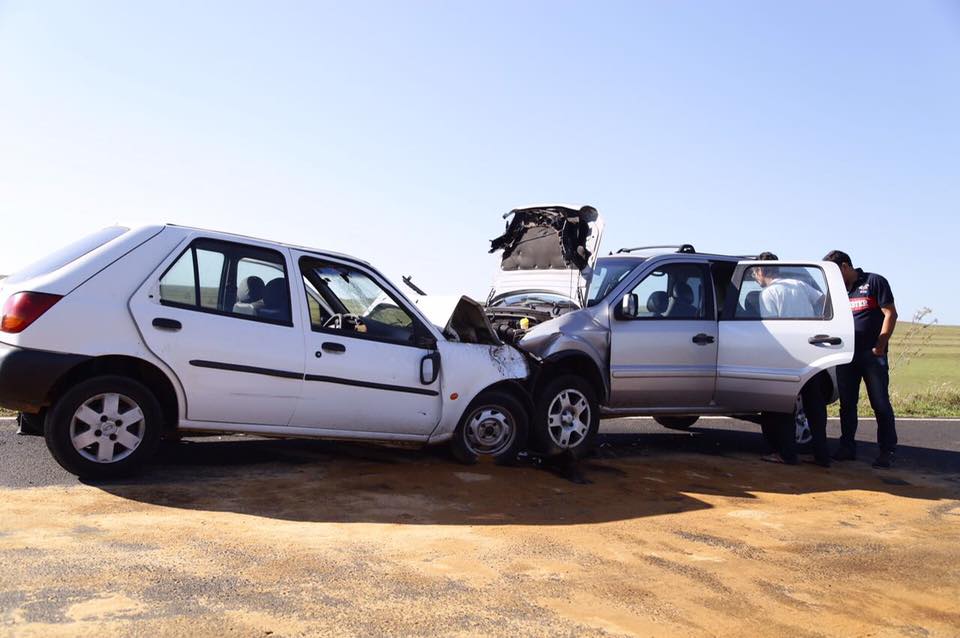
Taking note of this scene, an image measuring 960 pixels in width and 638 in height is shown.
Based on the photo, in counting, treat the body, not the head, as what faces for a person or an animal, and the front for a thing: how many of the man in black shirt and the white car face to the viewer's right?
1

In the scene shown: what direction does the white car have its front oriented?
to the viewer's right

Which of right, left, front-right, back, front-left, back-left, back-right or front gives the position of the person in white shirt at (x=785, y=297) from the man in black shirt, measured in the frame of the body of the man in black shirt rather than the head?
front

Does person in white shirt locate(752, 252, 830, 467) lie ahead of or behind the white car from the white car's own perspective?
ahead

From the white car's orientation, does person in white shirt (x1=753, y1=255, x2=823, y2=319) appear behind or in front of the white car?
in front

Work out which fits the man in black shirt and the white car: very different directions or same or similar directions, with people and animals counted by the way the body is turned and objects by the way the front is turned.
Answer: very different directions

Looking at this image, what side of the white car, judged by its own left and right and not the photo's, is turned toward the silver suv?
front

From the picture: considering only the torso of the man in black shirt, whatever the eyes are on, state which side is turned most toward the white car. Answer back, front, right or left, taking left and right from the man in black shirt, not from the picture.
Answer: front

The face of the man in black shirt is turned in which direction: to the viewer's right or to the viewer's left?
to the viewer's left

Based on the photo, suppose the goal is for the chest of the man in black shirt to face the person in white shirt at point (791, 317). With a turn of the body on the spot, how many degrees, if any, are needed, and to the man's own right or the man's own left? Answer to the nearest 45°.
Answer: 0° — they already face them
